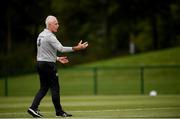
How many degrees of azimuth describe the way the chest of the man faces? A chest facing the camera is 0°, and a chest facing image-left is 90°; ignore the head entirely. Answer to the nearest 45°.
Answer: approximately 270°
